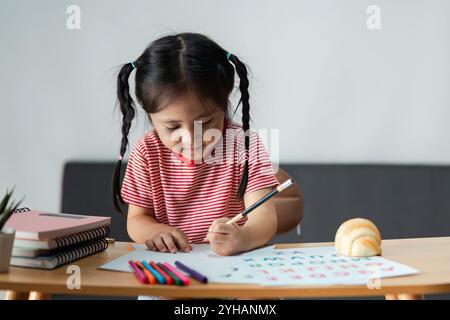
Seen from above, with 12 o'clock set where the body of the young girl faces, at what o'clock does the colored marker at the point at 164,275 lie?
The colored marker is roughly at 12 o'clock from the young girl.

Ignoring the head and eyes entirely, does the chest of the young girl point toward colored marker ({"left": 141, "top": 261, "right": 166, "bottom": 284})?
yes

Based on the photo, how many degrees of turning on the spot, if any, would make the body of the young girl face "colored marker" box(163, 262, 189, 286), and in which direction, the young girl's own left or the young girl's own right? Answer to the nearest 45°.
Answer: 0° — they already face it

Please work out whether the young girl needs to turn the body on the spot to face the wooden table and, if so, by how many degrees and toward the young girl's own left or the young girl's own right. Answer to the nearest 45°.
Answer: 0° — they already face it

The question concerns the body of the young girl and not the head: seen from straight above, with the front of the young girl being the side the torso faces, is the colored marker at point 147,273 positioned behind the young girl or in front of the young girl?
in front

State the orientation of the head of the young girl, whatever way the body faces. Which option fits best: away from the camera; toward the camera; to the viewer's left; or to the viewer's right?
toward the camera

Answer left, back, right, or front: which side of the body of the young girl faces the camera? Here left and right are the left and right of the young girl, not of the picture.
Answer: front
